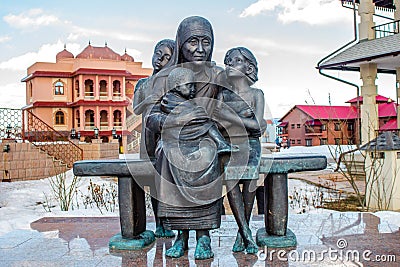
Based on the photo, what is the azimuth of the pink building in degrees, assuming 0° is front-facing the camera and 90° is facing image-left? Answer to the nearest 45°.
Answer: approximately 0°

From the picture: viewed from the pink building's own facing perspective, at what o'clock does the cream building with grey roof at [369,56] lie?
The cream building with grey roof is roughly at 11 o'clock from the pink building.

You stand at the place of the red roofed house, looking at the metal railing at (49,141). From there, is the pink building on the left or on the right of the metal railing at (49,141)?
right

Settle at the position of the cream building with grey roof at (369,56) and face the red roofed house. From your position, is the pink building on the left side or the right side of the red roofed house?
left

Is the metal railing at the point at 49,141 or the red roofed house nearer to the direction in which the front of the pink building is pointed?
the metal railing

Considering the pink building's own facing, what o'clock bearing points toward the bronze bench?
The bronze bench is roughly at 12 o'clock from the pink building.

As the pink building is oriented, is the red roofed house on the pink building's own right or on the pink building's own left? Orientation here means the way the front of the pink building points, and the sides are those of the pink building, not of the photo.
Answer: on the pink building's own left

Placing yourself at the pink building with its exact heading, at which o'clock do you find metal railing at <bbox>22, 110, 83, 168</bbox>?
The metal railing is roughly at 12 o'clock from the pink building.

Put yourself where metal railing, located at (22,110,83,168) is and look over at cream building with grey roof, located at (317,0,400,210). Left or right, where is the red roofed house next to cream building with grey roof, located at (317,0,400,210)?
left
